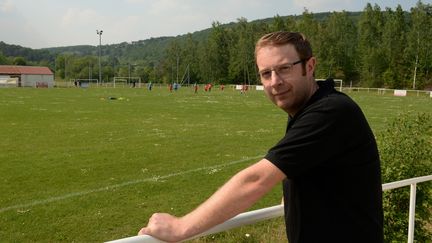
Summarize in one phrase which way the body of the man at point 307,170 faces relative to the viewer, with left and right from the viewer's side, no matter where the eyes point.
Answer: facing to the left of the viewer
